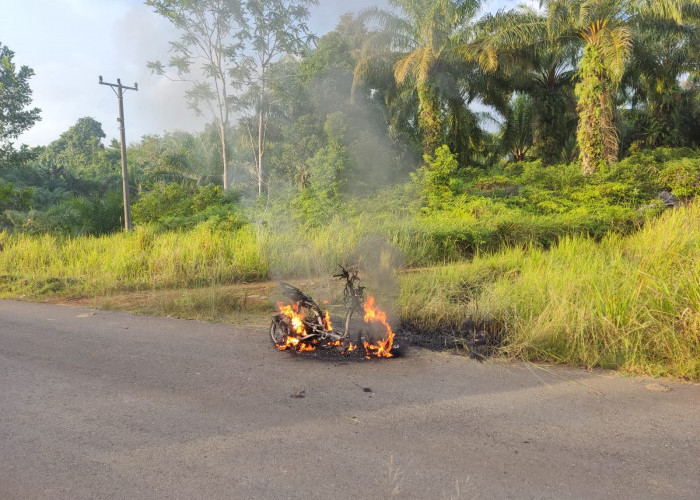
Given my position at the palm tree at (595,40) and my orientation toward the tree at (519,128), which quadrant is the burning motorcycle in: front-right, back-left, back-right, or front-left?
back-left

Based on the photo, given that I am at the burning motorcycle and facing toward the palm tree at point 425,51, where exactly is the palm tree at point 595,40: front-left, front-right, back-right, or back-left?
front-right

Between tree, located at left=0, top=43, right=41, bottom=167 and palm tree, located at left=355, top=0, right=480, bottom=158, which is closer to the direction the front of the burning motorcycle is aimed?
the palm tree

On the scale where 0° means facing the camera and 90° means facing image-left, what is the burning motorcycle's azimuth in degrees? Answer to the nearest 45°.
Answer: approximately 270°

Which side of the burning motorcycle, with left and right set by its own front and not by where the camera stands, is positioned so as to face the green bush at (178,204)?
left

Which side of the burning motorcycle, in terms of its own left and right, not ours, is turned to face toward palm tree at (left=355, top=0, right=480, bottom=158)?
left

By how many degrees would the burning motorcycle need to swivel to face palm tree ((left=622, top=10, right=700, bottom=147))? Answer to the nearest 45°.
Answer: approximately 45° to its left

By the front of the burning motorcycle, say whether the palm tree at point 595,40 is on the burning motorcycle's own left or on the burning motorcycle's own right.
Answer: on the burning motorcycle's own left

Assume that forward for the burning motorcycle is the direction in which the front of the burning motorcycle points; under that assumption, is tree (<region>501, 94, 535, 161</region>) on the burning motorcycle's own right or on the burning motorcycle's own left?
on the burning motorcycle's own left
